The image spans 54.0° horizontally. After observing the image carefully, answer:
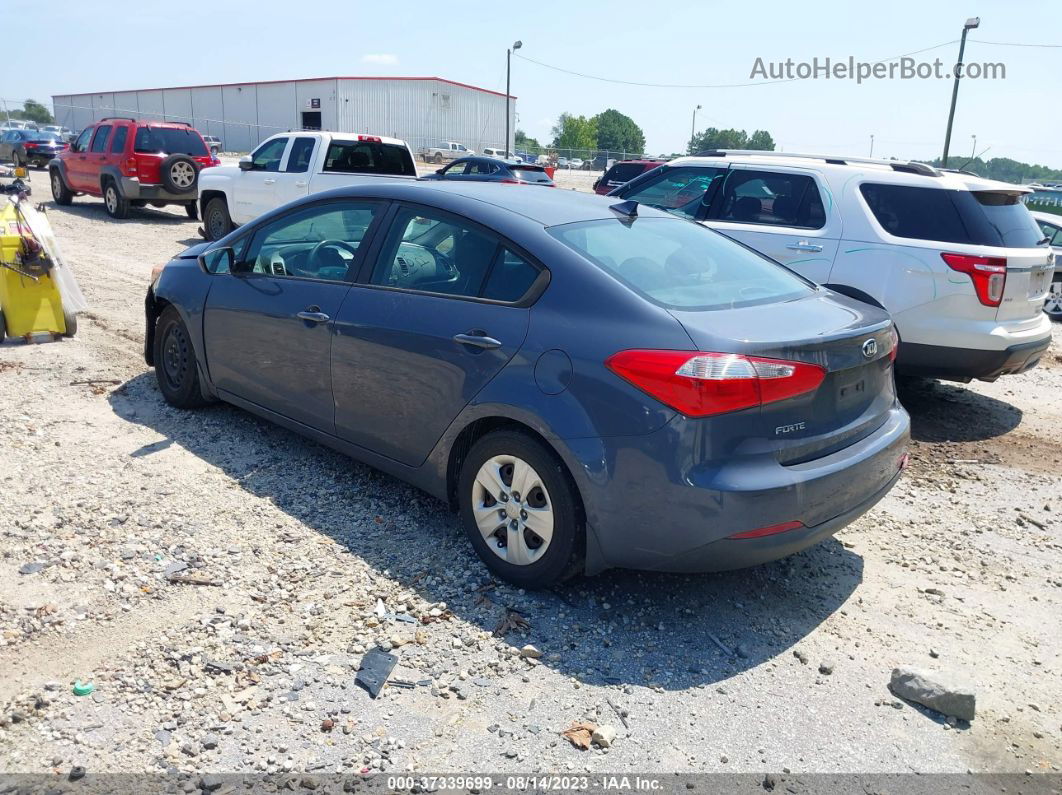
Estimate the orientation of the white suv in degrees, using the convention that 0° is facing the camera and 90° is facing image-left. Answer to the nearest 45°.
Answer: approximately 135°

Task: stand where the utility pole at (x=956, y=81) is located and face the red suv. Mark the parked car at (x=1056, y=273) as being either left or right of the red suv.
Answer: left

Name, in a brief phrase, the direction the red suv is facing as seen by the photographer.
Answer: facing away from the viewer and to the left of the viewer

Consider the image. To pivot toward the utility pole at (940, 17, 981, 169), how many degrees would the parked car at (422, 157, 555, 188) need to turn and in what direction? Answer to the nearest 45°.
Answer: approximately 90° to its right

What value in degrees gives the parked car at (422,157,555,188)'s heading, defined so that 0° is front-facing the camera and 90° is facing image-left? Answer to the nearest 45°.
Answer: approximately 135°

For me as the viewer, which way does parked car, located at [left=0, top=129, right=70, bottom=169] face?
facing away from the viewer and to the left of the viewer

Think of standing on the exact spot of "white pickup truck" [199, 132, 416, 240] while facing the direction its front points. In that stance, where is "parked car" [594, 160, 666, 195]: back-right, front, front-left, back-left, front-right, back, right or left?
right

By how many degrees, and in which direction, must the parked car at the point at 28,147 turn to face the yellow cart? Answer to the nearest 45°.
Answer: approximately 135° to its left

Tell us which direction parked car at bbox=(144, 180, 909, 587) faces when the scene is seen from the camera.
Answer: facing away from the viewer and to the left of the viewer

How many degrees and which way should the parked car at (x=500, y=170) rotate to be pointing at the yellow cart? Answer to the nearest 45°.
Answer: approximately 135° to its left

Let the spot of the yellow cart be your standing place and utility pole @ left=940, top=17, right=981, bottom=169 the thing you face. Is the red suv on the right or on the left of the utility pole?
left

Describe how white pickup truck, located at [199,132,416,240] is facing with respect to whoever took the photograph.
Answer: facing away from the viewer and to the left of the viewer
